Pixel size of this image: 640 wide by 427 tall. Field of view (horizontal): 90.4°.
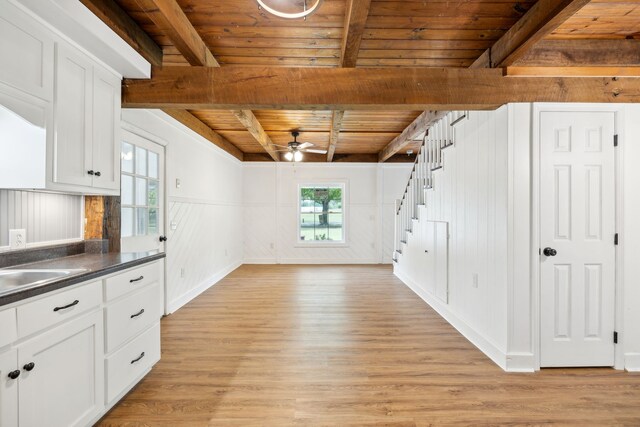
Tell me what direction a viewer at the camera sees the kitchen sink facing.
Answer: facing the viewer and to the right of the viewer

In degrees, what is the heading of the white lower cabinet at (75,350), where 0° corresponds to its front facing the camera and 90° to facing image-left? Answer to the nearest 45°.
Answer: approximately 315°

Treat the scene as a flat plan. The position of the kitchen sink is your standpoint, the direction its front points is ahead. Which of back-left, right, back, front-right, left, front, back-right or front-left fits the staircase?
front-left

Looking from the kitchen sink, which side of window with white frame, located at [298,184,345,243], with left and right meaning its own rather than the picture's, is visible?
front

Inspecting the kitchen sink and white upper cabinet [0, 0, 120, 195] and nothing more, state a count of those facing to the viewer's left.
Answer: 0

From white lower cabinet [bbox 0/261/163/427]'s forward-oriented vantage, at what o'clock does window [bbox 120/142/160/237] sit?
The window is roughly at 8 o'clock from the white lower cabinet.

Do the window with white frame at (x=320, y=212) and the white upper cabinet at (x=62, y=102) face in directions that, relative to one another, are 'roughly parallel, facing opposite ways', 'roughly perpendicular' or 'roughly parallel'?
roughly perpendicular

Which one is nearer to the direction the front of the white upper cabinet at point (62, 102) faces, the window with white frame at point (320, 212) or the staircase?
the staircase

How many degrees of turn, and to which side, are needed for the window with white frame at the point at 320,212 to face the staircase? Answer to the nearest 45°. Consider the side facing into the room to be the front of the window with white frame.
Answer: approximately 45° to its left

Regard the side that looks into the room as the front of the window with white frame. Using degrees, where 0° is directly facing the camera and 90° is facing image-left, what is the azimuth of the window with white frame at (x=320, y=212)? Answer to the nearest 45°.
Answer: approximately 0°

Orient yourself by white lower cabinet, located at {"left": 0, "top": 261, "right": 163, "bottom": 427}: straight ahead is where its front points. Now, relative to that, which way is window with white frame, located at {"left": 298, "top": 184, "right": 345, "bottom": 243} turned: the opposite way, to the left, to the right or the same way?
to the right
